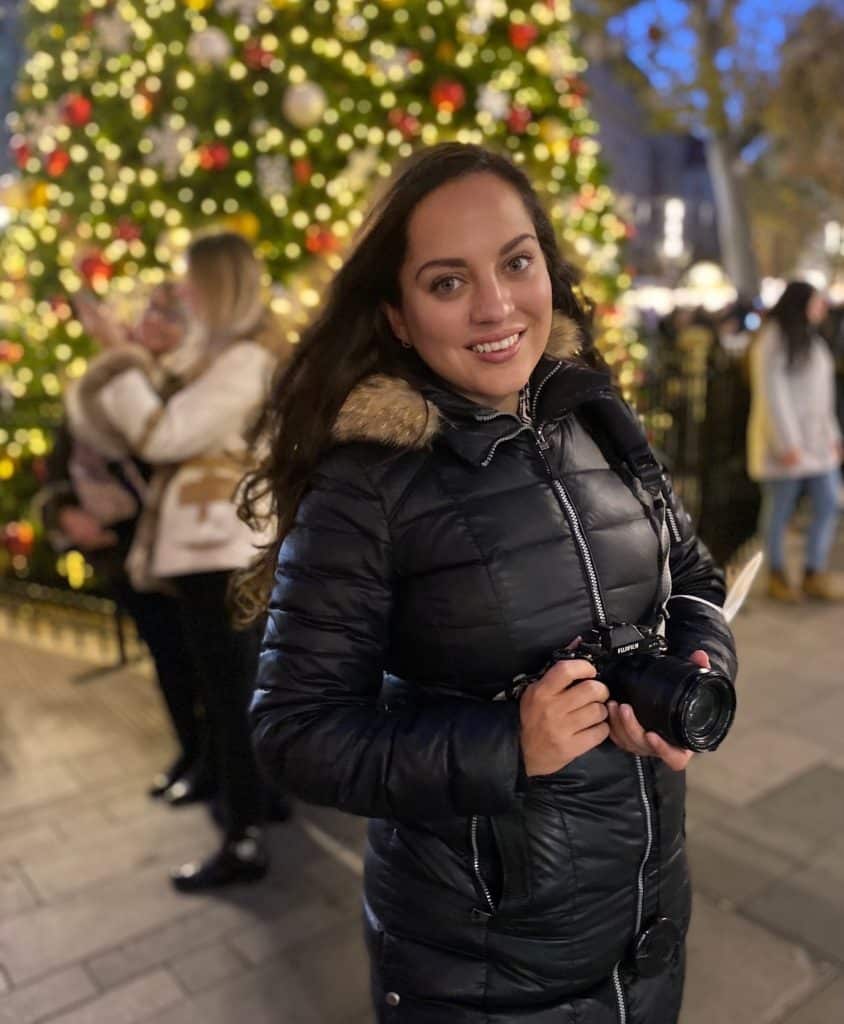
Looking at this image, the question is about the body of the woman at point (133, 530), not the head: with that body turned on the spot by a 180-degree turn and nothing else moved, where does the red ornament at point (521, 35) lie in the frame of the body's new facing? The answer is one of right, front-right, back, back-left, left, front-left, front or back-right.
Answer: front

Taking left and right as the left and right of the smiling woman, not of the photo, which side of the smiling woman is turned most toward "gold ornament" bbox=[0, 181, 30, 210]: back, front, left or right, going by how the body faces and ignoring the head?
back

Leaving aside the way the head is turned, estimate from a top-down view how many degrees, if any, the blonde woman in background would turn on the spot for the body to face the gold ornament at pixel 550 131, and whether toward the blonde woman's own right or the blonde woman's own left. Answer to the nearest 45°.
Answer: approximately 135° to the blonde woman's own right

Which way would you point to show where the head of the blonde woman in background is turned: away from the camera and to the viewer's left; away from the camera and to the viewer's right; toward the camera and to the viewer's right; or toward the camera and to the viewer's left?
away from the camera and to the viewer's left

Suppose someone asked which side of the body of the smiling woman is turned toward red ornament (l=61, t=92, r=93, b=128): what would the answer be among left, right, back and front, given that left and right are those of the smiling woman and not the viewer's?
back

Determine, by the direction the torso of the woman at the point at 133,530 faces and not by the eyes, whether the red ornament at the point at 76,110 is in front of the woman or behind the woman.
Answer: behind

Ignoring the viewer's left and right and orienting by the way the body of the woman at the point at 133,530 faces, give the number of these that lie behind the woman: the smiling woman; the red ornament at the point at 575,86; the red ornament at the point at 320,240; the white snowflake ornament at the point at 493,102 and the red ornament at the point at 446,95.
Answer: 4

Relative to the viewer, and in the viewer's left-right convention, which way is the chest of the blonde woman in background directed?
facing to the left of the viewer

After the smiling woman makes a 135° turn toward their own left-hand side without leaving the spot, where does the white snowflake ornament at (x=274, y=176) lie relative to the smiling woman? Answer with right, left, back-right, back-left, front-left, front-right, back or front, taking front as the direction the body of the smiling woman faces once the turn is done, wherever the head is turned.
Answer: front
